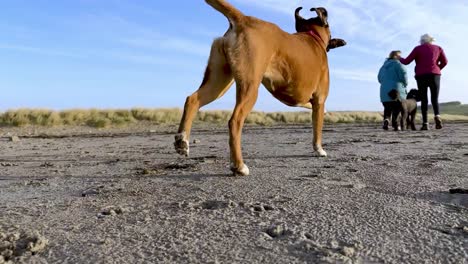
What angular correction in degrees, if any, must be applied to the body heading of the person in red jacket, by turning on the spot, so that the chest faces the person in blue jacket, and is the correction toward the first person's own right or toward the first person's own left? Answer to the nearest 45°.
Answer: approximately 45° to the first person's own left

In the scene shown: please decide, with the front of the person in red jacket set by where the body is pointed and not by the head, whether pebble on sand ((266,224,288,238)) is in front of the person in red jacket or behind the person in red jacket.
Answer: behind

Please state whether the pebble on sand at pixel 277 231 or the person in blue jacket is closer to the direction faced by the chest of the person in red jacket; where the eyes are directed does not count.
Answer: the person in blue jacket

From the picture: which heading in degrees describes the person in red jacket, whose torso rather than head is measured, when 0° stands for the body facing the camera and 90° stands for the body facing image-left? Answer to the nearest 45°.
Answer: approximately 180°

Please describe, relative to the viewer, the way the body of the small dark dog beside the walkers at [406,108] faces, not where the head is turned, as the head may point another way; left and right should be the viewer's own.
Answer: facing away from the viewer and to the right of the viewer

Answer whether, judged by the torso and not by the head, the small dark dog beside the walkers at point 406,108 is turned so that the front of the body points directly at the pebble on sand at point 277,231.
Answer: no
